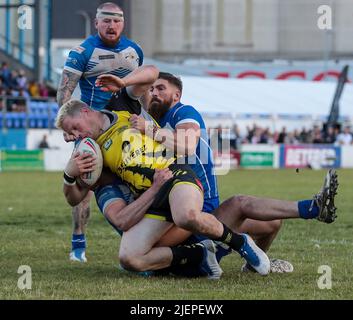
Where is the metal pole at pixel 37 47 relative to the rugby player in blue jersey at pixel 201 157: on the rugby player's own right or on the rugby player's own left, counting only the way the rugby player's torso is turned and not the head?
on the rugby player's own right

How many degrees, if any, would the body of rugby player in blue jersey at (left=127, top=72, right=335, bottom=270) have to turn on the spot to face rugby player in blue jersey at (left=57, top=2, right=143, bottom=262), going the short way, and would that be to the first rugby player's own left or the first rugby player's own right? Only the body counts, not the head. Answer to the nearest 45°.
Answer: approximately 45° to the first rugby player's own right

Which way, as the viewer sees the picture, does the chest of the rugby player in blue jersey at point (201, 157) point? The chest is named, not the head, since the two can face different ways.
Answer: to the viewer's left
